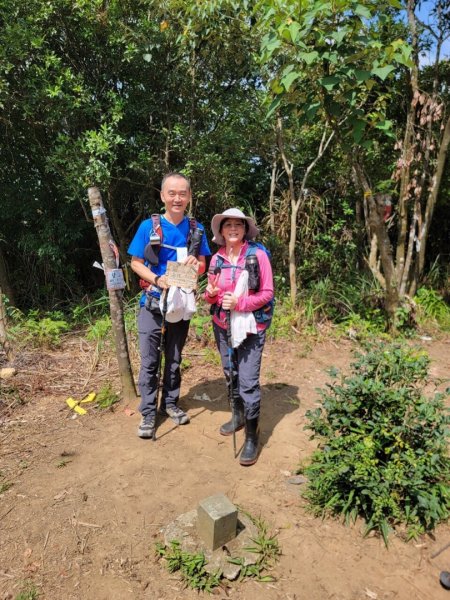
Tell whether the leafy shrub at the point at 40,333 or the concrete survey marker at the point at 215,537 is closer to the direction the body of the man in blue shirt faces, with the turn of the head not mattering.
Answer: the concrete survey marker

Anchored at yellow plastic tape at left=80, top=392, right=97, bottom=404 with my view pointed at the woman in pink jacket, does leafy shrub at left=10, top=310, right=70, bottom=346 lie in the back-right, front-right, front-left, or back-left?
back-left

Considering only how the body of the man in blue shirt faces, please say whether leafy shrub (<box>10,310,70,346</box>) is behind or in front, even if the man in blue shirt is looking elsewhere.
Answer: behind

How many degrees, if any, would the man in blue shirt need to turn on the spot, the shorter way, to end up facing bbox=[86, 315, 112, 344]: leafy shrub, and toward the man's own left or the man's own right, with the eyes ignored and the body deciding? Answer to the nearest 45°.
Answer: approximately 180°

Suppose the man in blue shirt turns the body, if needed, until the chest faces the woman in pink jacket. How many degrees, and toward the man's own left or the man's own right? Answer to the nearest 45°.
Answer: approximately 45° to the man's own left

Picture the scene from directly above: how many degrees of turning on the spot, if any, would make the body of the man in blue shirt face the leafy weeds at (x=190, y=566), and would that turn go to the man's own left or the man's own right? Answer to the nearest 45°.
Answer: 0° — they already face it

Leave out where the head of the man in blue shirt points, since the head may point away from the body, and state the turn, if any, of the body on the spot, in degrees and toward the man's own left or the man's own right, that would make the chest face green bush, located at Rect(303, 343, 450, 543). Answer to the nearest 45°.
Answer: approximately 45° to the man's own left
